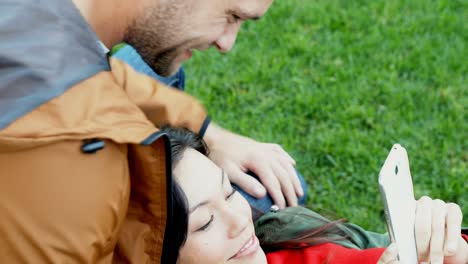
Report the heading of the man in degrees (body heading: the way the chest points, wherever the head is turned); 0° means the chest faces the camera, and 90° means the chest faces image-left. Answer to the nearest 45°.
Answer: approximately 270°

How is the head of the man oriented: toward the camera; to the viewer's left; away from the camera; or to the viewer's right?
to the viewer's right
